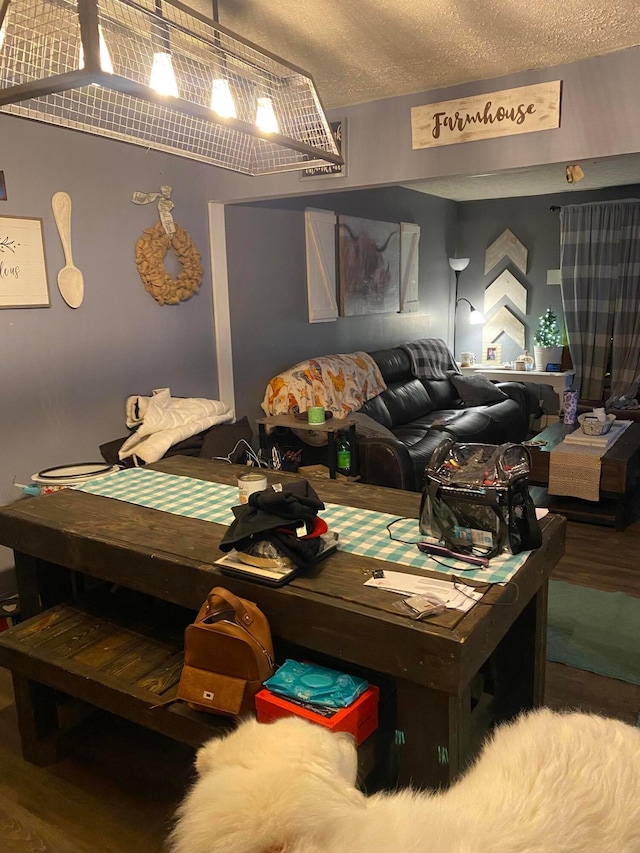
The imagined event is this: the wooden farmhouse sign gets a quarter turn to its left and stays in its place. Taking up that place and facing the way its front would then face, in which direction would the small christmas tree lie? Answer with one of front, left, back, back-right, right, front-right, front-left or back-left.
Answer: back-left

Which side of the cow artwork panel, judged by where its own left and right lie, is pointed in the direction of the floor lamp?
left

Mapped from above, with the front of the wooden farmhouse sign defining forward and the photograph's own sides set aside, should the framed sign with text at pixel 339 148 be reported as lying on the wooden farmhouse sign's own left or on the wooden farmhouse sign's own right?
on the wooden farmhouse sign's own right

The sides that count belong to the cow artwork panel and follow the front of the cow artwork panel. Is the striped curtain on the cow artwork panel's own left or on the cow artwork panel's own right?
on the cow artwork panel's own left

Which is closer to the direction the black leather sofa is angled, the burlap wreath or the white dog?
the white dog
